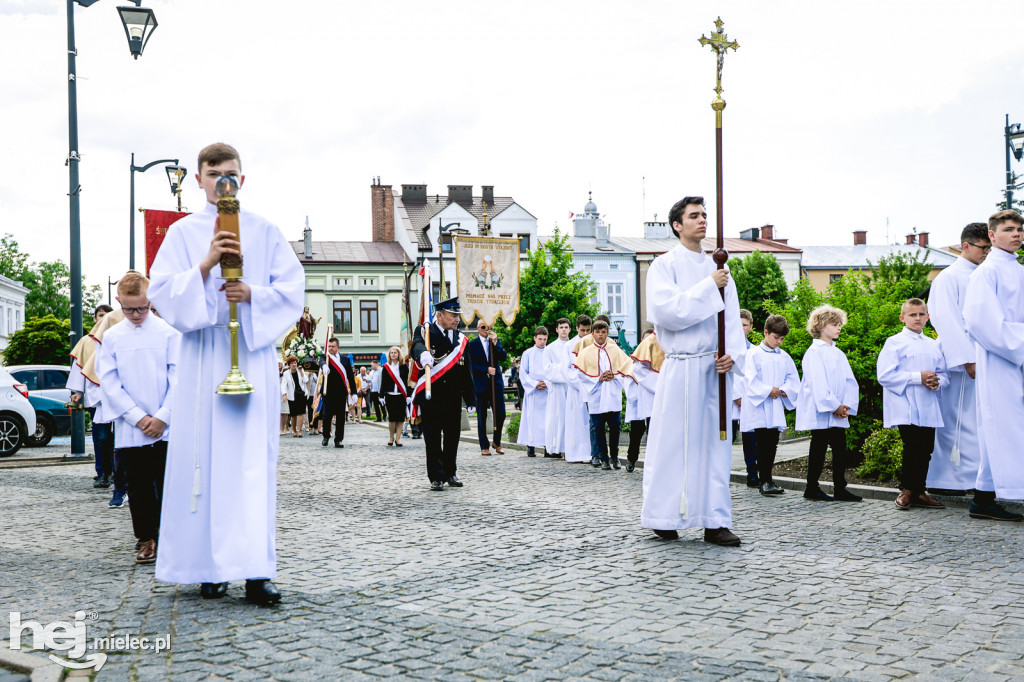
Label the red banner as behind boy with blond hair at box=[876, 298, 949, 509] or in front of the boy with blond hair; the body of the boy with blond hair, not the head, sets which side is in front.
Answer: behind

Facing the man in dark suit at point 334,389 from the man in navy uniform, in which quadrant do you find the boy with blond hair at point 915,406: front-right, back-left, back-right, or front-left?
back-right

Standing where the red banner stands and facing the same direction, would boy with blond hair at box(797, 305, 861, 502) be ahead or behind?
ahead

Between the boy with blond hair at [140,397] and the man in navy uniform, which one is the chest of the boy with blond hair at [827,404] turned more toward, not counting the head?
the boy with blond hair

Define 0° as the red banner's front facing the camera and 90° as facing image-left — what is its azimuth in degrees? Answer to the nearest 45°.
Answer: approximately 0°

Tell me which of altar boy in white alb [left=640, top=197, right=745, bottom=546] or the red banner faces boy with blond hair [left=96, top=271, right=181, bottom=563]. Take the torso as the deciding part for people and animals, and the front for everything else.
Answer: the red banner

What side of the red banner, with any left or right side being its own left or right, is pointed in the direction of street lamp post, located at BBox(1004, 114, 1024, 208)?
left
